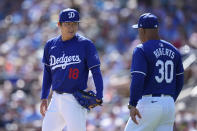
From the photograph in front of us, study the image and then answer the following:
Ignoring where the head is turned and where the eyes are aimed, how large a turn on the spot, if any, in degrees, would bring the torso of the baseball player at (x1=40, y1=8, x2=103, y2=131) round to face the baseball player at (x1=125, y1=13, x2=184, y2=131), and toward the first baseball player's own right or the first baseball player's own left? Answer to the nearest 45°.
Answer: approximately 45° to the first baseball player's own left

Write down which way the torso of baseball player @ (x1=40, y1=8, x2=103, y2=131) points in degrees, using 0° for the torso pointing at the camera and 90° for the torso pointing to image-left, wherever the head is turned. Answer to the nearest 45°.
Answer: approximately 0°

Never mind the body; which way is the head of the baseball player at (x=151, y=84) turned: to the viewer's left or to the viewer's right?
to the viewer's left

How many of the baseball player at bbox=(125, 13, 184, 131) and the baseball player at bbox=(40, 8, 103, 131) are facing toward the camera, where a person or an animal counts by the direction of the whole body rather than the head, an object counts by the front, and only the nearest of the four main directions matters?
1

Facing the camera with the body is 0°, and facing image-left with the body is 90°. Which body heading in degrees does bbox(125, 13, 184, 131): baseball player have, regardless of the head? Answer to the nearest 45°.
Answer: approximately 135°

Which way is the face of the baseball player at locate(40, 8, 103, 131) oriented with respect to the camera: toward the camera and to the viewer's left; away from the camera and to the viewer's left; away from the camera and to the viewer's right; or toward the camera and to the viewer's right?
toward the camera and to the viewer's right

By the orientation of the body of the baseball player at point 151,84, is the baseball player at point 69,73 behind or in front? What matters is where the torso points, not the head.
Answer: in front
